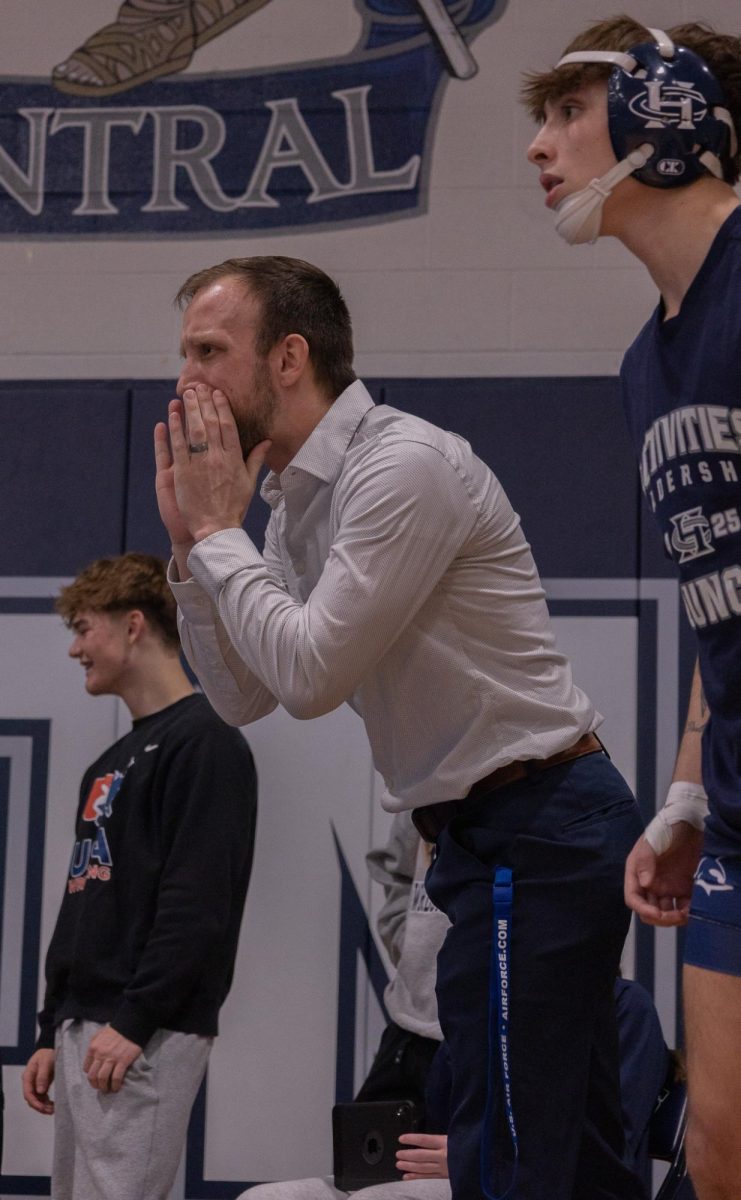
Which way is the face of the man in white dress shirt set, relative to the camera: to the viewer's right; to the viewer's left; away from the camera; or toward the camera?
to the viewer's left

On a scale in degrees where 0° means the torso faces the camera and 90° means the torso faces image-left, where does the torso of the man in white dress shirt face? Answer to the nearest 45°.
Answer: approximately 90°

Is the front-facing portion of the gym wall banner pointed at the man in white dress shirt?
yes

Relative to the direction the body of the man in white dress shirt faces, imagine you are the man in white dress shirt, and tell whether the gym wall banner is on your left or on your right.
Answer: on your right

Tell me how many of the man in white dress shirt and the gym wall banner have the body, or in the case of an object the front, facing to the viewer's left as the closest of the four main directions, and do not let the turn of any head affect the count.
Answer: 1

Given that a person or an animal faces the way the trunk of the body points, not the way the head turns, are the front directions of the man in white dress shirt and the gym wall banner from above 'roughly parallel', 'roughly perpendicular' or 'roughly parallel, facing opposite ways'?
roughly perpendicular

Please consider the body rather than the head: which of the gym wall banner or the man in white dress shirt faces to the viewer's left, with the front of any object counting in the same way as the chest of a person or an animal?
the man in white dress shirt

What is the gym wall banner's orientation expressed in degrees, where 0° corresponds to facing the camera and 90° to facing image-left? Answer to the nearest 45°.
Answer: approximately 0°
